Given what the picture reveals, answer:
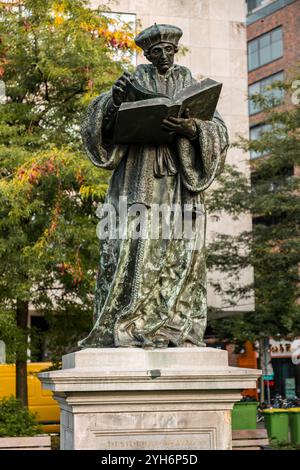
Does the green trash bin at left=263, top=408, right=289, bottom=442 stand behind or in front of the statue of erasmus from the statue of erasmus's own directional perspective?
behind

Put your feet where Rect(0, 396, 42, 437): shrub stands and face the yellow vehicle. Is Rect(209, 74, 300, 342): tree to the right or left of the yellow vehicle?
right

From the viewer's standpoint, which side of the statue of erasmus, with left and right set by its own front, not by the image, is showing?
front

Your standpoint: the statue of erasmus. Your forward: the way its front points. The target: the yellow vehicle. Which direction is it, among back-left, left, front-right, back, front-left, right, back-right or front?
back

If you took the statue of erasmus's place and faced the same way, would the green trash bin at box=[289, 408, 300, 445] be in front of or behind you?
behind

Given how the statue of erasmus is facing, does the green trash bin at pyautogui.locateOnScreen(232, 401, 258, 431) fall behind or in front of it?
behind
